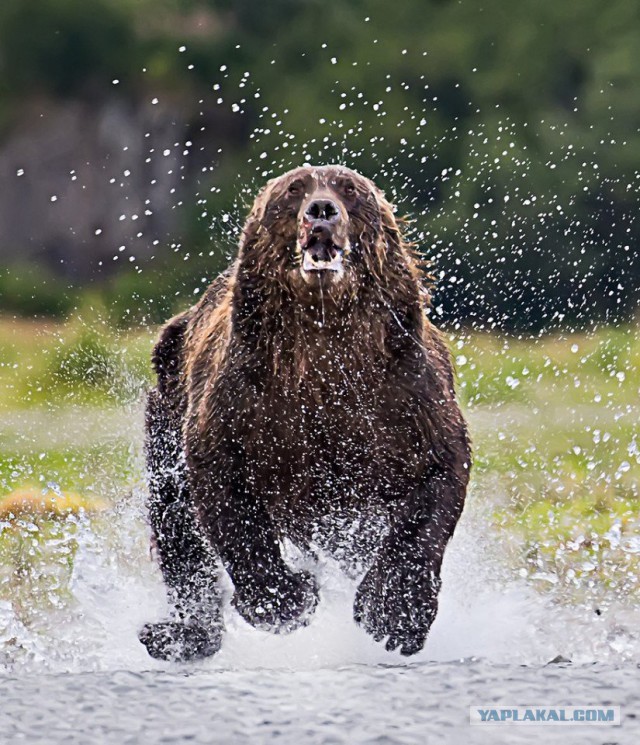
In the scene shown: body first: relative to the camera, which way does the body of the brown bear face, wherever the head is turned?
toward the camera
